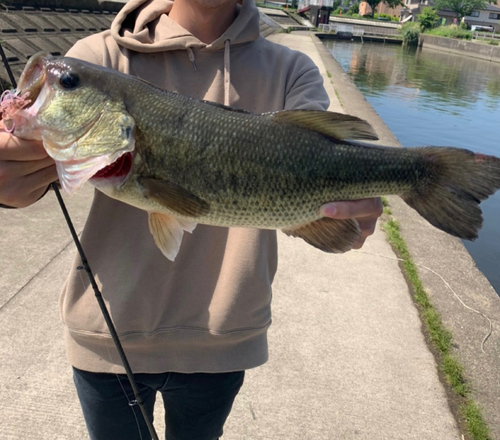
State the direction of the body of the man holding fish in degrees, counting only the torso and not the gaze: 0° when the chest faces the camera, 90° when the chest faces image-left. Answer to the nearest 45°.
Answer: approximately 0°

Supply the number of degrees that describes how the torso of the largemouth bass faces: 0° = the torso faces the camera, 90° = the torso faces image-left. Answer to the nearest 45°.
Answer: approximately 90°
